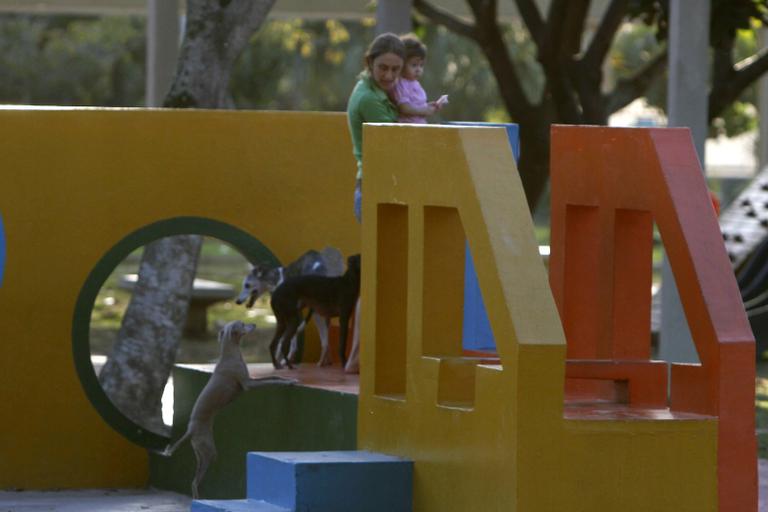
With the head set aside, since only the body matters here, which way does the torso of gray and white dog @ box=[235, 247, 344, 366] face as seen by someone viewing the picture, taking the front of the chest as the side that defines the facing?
to the viewer's left

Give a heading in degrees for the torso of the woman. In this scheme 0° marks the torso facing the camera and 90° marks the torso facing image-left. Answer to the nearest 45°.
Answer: approximately 315°

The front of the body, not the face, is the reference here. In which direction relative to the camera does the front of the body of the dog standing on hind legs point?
to the viewer's right
